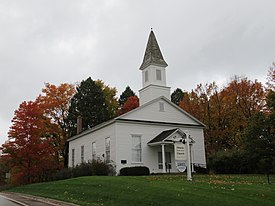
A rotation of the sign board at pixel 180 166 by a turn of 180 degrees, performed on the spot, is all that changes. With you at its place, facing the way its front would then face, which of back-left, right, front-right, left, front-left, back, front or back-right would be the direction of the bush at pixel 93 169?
front-left

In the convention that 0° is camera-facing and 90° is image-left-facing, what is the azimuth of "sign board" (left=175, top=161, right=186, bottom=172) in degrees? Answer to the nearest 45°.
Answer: approximately 0°

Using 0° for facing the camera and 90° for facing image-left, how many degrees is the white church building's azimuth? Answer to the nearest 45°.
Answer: approximately 315°

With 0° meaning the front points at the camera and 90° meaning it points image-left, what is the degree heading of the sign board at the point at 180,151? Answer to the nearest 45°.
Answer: approximately 0°
